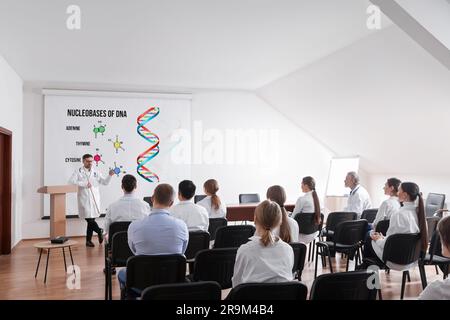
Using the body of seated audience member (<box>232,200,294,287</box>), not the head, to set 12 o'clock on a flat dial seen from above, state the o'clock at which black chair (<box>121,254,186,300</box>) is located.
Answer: The black chair is roughly at 10 o'clock from the seated audience member.

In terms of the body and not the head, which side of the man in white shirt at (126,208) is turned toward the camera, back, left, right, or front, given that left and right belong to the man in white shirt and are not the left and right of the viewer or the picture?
back

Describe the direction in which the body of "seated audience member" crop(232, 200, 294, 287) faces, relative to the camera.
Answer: away from the camera

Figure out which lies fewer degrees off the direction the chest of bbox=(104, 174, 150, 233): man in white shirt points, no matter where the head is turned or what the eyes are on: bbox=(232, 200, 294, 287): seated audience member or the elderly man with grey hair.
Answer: the elderly man with grey hair

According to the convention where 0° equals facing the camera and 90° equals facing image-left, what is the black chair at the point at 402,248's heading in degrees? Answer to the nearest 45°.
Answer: approximately 135°

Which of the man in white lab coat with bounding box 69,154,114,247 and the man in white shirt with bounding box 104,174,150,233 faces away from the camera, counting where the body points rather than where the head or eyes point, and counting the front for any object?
the man in white shirt

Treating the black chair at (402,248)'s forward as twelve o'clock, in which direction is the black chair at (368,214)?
the black chair at (368,214) is roughly at 1 o'clock from the black chair at (402,248).

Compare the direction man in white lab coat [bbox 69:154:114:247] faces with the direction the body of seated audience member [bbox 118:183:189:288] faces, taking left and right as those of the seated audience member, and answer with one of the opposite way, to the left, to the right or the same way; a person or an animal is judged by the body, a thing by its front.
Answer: the opposite way

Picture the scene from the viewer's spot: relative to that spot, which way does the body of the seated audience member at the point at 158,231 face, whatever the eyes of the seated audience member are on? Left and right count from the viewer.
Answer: facing away from the viewer

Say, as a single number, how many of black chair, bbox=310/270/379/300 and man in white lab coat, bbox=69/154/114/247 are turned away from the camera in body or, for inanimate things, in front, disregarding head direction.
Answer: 1

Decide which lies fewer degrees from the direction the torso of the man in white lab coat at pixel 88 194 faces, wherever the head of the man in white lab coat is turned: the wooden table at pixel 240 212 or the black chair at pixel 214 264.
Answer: the black chair

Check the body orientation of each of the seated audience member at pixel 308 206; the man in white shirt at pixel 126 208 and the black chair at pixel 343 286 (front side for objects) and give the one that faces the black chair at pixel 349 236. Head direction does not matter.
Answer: the black chair at pixel 343 286

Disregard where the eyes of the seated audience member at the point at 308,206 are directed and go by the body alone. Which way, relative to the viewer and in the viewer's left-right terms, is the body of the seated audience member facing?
facing away from the viewer and to the left of the viewer

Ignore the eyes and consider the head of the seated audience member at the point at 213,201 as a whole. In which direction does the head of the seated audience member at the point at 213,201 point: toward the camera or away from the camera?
away from the camera
